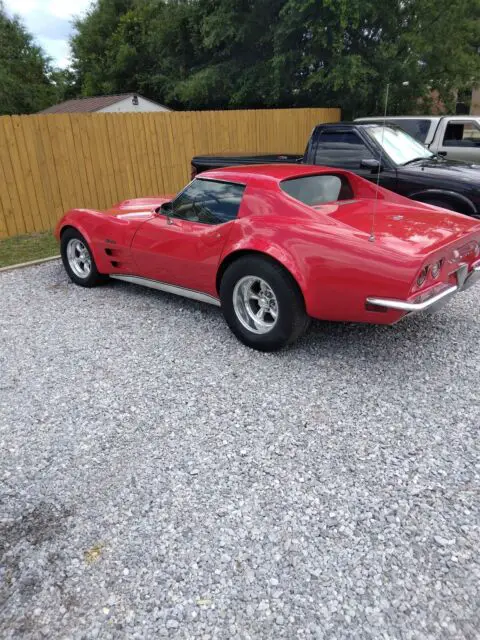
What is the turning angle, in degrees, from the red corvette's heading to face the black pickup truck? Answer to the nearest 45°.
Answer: approximately 90° to its right

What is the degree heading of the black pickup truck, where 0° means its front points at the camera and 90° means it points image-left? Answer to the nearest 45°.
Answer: approximately 315°

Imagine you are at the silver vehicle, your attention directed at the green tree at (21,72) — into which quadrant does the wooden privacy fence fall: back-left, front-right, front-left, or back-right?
front-left

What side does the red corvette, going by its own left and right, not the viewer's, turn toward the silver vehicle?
right

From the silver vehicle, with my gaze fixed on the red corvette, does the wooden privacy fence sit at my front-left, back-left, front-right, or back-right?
front-right

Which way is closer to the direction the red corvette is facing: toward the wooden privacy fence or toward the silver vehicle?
the wooden privacy fence

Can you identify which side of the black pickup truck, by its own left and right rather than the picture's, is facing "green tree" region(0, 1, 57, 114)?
back

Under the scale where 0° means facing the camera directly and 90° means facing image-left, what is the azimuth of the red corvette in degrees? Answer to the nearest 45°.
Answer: approximately 135°

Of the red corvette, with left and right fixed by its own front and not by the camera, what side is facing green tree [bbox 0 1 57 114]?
front

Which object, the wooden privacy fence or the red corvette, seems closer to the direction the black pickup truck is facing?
the red corvette

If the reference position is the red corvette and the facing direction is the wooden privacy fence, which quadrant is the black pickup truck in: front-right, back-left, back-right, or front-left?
front-right

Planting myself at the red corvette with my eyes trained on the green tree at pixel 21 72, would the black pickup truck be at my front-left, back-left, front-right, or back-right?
front-right

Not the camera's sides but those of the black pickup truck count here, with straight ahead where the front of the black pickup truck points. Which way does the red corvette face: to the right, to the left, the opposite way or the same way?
the opposite way

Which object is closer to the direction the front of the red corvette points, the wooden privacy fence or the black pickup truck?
the wooden privacy fence

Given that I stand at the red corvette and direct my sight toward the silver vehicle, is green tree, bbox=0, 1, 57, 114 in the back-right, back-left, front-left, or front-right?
front-left
